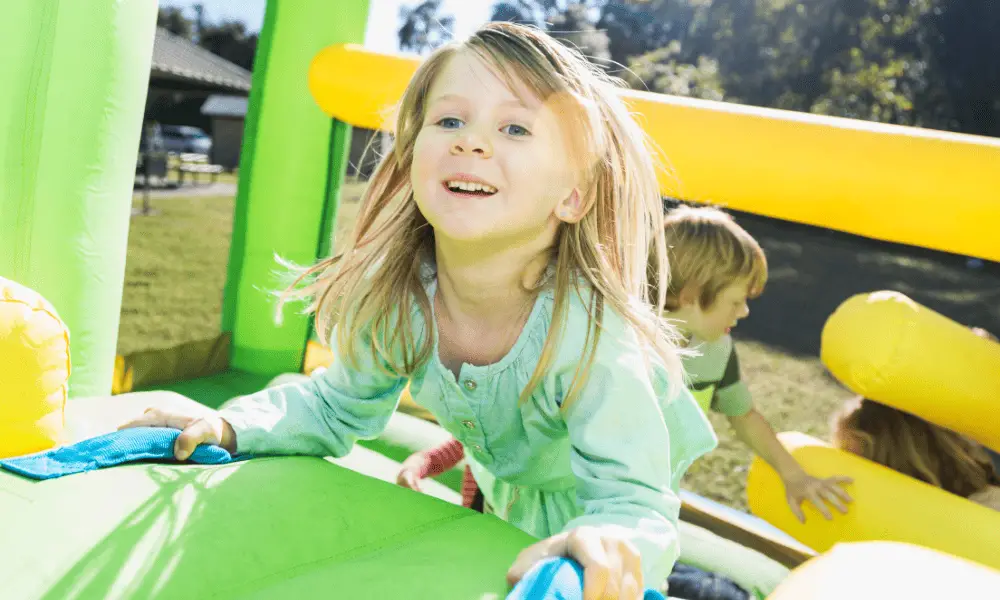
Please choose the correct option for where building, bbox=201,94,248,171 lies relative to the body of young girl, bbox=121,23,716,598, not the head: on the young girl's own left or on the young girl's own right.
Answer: on the young girl's own right

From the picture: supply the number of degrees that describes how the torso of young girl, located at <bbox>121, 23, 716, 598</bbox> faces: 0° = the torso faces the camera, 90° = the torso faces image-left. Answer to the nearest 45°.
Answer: approximately 45°

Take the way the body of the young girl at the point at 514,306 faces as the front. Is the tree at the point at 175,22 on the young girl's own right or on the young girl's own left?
on the young girl's own right

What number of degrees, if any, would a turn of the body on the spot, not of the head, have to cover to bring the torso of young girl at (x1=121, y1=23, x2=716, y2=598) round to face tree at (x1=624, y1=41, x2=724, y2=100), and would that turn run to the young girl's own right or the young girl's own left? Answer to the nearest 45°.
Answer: approximately 135° to the young girl's own right

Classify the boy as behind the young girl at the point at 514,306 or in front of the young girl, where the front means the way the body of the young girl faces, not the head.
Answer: behind

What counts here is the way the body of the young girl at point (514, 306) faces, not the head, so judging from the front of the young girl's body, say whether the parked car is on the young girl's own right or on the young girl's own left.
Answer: on the young girl's own right
